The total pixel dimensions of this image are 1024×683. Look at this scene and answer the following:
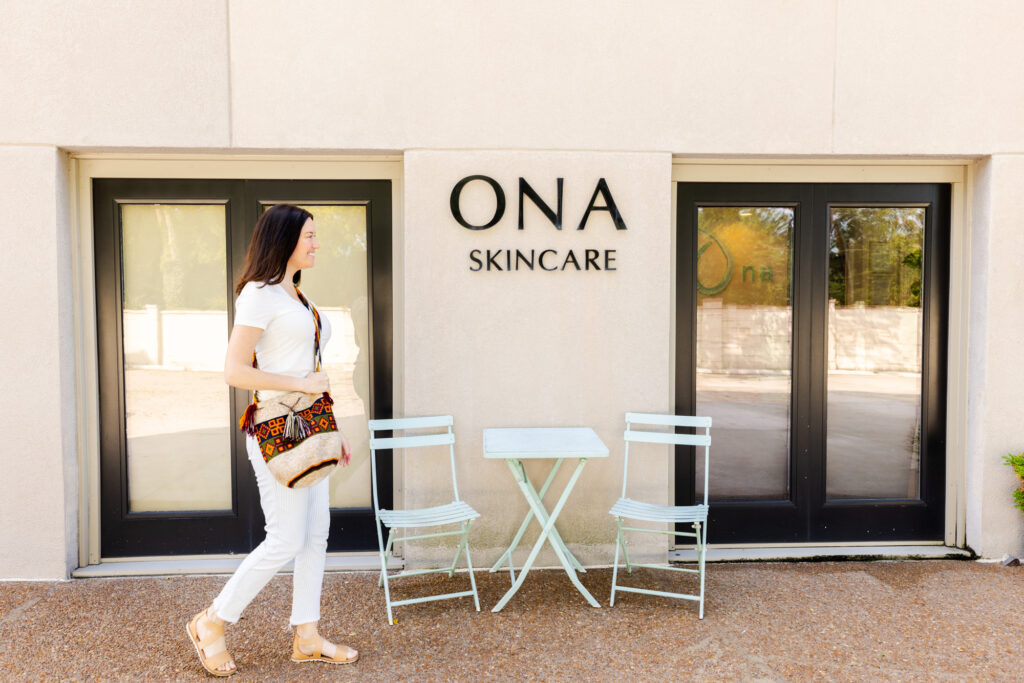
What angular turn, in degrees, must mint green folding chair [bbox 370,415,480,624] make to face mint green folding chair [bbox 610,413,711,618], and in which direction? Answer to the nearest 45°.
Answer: approximately 45° to its left

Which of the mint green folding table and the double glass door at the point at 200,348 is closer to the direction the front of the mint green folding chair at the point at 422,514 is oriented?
the mint green folding table

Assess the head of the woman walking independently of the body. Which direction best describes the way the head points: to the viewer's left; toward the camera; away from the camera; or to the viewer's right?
to the viewer's right

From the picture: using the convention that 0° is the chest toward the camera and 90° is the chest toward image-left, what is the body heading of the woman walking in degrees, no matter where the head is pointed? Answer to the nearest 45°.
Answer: approximately 270°

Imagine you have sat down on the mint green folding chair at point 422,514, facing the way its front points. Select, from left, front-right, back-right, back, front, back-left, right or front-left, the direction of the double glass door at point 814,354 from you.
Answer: front-left

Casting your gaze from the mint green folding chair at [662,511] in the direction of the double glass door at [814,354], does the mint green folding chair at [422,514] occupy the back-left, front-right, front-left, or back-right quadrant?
back-left

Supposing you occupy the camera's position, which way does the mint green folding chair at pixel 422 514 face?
facing the viewer and to the right of the viewer

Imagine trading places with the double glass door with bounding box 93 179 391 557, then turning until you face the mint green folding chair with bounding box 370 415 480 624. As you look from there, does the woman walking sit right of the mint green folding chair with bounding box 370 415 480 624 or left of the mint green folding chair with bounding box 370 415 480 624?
right

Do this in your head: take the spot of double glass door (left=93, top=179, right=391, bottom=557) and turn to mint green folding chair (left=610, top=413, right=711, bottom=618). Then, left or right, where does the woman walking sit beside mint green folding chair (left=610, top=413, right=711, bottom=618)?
right

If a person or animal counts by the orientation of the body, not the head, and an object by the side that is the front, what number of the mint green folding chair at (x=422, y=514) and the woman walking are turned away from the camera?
0

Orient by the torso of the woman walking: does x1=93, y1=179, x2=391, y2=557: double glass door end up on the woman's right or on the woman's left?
on the woman's left

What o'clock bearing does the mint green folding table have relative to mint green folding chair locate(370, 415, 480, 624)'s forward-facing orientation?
The mint green folding table is roughly at 11 o'clock from the mint green folding chair.

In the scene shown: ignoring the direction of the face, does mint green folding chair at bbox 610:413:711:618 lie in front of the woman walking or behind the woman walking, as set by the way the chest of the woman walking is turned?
in front
